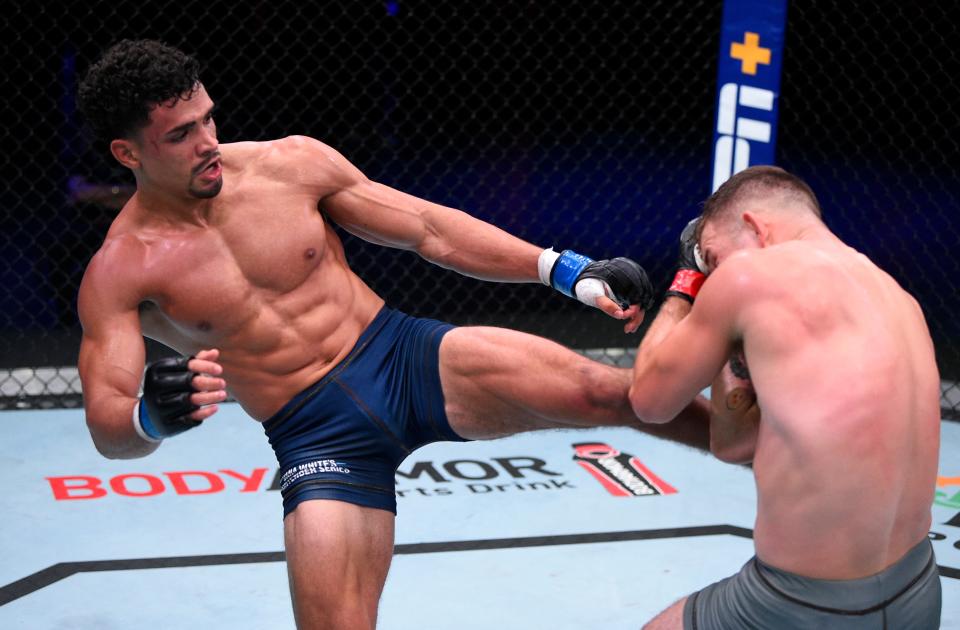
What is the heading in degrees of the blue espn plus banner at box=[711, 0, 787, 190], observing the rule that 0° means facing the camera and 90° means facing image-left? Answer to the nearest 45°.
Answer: approximately 0°

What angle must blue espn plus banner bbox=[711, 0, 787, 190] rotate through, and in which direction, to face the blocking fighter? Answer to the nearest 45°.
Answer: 0° — it already faces them

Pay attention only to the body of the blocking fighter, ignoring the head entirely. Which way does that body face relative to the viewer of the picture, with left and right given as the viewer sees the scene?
facing away from the viewer and to the left of the viewer

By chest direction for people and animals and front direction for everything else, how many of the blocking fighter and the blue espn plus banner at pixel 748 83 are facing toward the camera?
1

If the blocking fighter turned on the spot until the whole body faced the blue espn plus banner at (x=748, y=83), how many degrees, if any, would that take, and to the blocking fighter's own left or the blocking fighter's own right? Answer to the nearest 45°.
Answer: approximately 45° to the blocking fighter's own right
